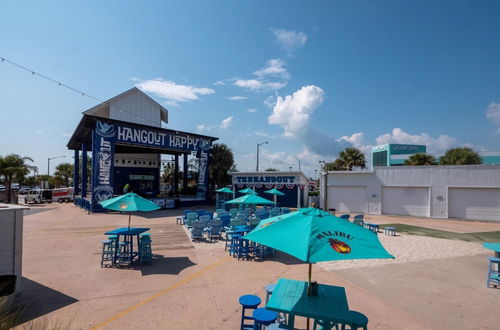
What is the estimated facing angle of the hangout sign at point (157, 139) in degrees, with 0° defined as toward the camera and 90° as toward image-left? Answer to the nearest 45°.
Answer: approximately 315°

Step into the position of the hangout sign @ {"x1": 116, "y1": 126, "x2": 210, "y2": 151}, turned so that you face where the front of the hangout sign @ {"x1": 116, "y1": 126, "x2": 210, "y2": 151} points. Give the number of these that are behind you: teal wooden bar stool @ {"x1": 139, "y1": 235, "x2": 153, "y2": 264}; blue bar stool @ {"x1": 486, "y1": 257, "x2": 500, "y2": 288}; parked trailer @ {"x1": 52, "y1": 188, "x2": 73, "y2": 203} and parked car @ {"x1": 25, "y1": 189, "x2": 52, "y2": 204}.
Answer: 2

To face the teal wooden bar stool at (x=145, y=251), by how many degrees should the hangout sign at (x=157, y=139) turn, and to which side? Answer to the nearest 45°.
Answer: approximately 45° to its right

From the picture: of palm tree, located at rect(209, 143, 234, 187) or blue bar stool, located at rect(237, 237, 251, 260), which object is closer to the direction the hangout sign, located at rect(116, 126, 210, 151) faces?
the blue bar stool

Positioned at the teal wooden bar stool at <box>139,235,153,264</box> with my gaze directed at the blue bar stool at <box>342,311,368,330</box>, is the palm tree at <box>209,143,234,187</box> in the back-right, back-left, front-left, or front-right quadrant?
back-left

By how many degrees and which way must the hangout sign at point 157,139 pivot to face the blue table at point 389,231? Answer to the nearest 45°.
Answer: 0° — it already faces it

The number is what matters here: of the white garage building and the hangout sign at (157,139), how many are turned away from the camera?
0

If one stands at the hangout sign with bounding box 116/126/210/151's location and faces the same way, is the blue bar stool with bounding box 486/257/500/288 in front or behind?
in front

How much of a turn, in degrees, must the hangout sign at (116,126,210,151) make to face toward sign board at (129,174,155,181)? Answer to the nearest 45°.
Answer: approximately 135° to its left

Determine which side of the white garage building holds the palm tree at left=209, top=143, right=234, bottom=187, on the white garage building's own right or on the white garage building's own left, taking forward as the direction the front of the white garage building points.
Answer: on the white garage building's own right

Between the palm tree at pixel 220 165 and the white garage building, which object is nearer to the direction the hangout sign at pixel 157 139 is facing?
the white garage building

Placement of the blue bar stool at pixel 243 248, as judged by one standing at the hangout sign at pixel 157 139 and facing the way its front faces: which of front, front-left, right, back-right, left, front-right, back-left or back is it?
front-right

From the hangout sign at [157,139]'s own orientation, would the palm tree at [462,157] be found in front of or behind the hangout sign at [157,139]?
in front

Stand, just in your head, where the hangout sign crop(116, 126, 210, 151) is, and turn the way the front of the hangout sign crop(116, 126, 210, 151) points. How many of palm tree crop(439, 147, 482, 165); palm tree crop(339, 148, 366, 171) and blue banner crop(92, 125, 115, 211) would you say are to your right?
1

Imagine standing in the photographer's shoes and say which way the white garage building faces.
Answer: facing the viewer and to the left of the viewer
